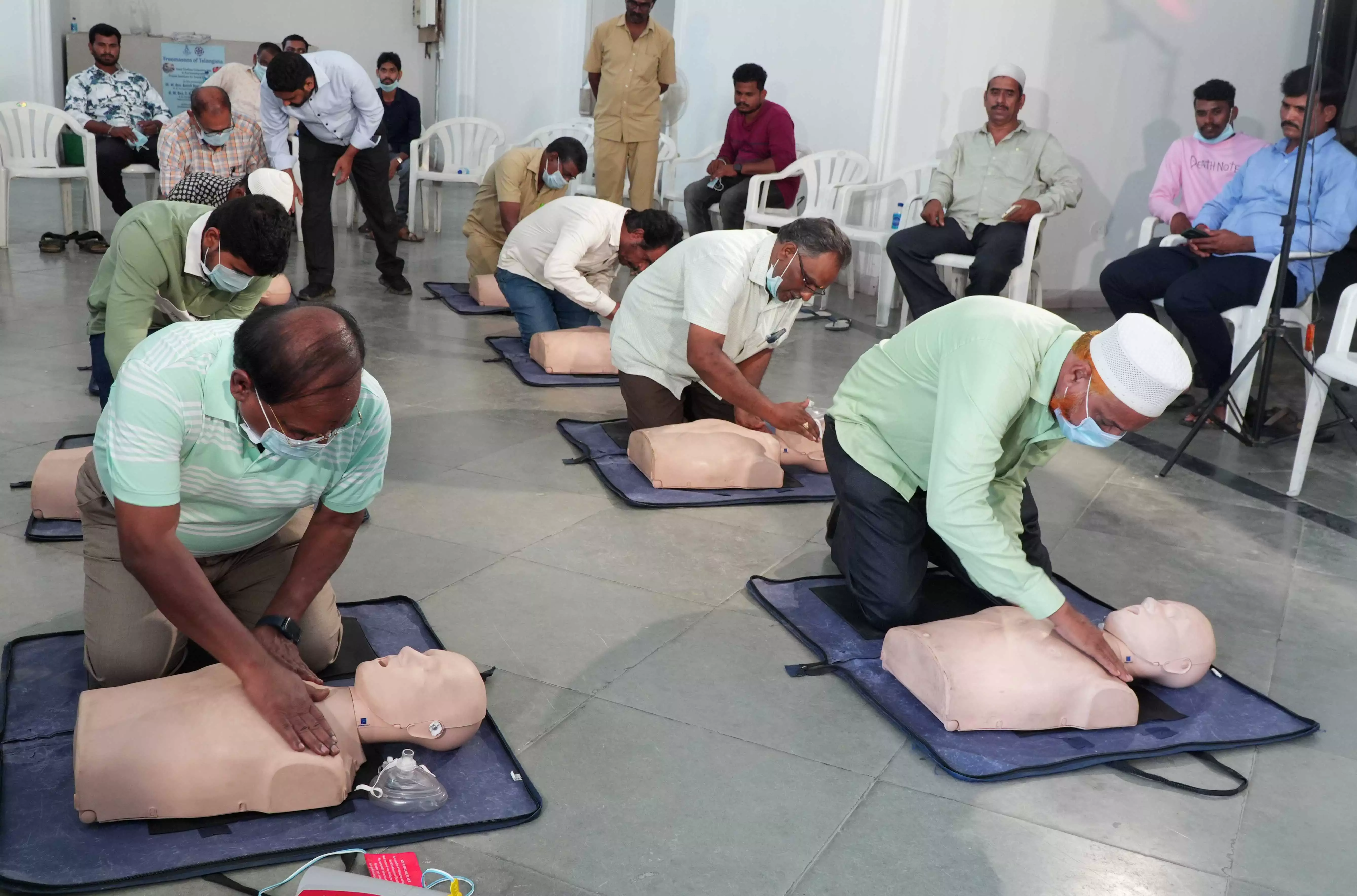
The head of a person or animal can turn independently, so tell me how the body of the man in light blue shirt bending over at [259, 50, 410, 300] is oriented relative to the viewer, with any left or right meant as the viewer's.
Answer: facing the viewer and to the left of the viewer

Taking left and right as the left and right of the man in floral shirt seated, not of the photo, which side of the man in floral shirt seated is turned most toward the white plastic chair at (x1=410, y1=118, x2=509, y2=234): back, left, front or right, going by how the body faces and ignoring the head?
left

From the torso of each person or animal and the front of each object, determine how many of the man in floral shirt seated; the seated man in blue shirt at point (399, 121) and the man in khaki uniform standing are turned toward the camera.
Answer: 3

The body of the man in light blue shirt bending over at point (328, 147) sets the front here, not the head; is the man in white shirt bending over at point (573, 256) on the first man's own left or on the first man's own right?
on the first man's own left

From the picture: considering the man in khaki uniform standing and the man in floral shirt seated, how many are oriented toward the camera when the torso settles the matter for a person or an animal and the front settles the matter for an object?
2

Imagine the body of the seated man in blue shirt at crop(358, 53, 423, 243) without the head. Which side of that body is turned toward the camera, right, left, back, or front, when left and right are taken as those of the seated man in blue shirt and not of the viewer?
front

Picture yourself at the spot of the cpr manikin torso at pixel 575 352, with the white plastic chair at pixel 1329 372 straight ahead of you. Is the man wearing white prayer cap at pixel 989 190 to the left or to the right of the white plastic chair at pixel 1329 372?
left

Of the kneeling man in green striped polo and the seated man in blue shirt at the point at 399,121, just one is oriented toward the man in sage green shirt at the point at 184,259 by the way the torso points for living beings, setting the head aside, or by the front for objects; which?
the seated man in blue shirt

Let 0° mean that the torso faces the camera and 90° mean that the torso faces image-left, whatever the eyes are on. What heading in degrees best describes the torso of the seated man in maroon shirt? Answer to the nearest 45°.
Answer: approximately 45°

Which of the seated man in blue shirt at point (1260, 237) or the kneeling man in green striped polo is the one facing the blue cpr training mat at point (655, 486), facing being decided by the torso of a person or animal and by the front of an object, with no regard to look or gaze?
the seated man in blue shirt

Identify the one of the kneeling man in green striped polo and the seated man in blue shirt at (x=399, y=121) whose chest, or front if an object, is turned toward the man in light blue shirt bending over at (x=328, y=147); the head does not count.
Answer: the seated man in blue shirt

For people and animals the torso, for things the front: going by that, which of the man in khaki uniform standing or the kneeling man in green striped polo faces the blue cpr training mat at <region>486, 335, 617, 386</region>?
the man in khaki uniform standing

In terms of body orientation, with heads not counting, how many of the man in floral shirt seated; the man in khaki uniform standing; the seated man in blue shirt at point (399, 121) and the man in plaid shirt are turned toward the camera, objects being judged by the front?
4
